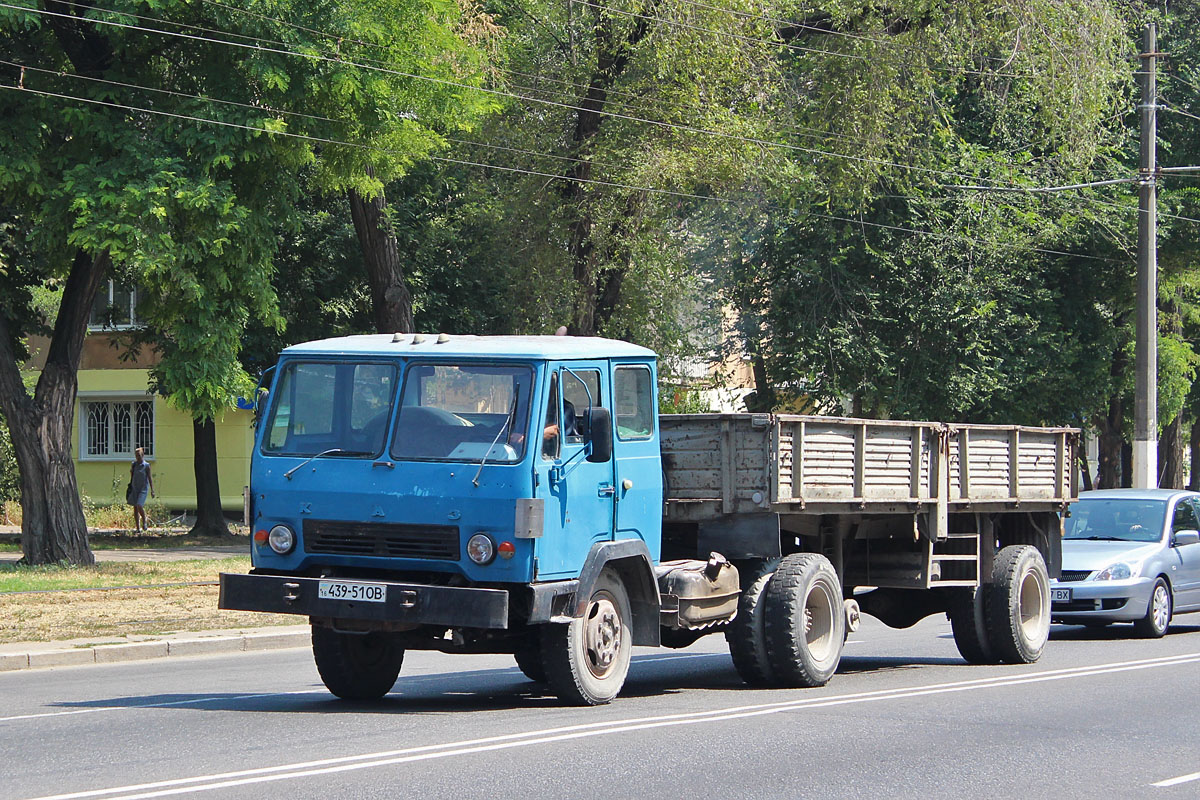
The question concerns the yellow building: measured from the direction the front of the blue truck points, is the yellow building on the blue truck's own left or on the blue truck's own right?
on the blue truck's own right

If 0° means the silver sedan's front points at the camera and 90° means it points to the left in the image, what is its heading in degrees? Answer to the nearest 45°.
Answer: approximately 45°

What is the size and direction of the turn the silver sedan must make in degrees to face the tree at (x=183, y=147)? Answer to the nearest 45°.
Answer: approximately 45° to its right

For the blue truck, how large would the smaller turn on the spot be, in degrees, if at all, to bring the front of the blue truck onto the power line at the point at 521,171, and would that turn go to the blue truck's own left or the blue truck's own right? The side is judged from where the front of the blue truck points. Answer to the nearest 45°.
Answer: approximately 135° to the blue truck's own right

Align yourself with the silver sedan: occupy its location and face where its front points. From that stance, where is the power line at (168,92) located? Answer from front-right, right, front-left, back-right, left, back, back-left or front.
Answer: front-right

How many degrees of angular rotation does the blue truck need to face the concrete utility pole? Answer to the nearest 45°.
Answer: approximately 180°

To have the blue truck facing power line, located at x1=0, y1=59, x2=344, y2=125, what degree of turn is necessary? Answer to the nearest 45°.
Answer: approximately 90° to its right

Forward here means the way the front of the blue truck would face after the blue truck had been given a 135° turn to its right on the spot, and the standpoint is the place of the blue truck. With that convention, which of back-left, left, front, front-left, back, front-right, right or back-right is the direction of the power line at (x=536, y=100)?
front
